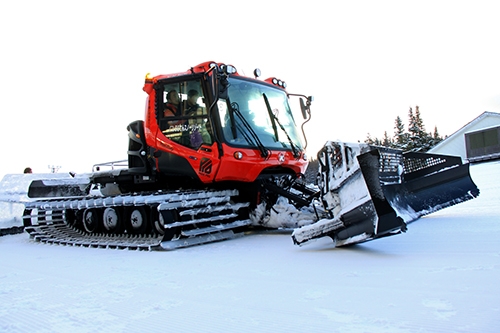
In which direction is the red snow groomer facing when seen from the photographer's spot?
facing the viewer and to the right of the viewer
